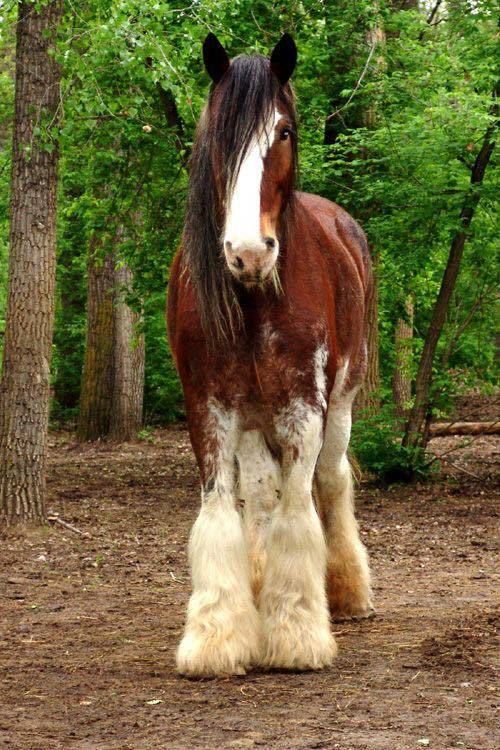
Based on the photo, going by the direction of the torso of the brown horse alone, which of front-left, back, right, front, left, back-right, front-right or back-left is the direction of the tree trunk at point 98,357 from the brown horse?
back

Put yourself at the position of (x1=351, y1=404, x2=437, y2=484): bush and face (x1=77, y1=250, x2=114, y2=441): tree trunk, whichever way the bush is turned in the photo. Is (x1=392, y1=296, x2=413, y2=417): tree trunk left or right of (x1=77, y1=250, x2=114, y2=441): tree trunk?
right

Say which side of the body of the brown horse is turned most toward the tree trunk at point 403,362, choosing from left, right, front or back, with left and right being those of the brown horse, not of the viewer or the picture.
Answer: back

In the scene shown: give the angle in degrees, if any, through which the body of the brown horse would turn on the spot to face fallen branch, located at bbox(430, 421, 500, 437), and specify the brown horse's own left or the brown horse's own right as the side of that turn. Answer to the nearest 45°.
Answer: approximately 180°

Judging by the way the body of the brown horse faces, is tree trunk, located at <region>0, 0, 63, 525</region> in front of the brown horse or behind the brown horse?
behind

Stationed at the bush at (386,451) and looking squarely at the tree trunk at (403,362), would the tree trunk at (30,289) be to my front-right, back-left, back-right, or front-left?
back-left

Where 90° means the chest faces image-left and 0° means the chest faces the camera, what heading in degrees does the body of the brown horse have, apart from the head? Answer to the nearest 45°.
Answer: approximately 0°

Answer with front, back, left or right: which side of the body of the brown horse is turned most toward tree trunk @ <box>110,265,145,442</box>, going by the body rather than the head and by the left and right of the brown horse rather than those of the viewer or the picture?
back
